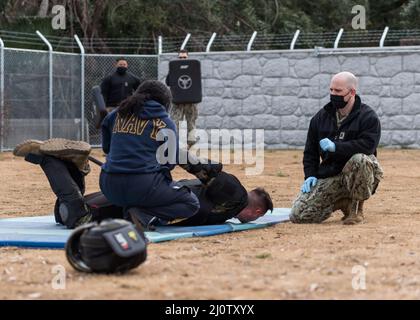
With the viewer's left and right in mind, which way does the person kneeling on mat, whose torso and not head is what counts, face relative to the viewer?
facing away from the viewer and to the right of the viewer

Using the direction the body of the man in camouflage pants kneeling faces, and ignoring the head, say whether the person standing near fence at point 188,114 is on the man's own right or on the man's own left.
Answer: on the man's own right

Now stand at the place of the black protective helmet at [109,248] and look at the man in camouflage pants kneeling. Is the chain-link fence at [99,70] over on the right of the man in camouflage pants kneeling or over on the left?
left

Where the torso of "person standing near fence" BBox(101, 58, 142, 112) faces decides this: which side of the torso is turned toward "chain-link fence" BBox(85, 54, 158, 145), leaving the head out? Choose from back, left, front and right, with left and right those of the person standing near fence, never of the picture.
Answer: back

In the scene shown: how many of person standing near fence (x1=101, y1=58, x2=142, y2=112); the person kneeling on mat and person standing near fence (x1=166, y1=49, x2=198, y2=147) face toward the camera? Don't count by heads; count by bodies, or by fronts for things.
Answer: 2

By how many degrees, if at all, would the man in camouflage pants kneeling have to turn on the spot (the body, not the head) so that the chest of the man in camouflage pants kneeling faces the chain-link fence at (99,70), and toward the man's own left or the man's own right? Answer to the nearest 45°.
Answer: approximately 90° to the man's own right

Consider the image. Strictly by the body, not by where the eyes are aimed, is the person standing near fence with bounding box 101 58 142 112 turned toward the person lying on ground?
yes

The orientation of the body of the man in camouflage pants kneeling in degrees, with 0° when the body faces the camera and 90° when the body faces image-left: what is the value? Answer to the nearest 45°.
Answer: approximately 45°

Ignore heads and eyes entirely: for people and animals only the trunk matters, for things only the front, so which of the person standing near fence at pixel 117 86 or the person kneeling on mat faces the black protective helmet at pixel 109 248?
the person standing near fence

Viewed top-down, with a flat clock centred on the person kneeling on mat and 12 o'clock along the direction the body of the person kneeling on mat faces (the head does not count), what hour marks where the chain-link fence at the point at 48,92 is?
The chain-link fence is roughly at 10 o'clock from the person kneeling on mat.

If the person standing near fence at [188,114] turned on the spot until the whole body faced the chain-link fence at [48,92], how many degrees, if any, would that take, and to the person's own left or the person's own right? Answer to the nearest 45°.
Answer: approximately 135° to the person's own right

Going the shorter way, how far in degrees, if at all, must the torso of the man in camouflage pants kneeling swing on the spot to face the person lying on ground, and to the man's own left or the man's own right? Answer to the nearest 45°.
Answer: approximately 45° to the man's own right
